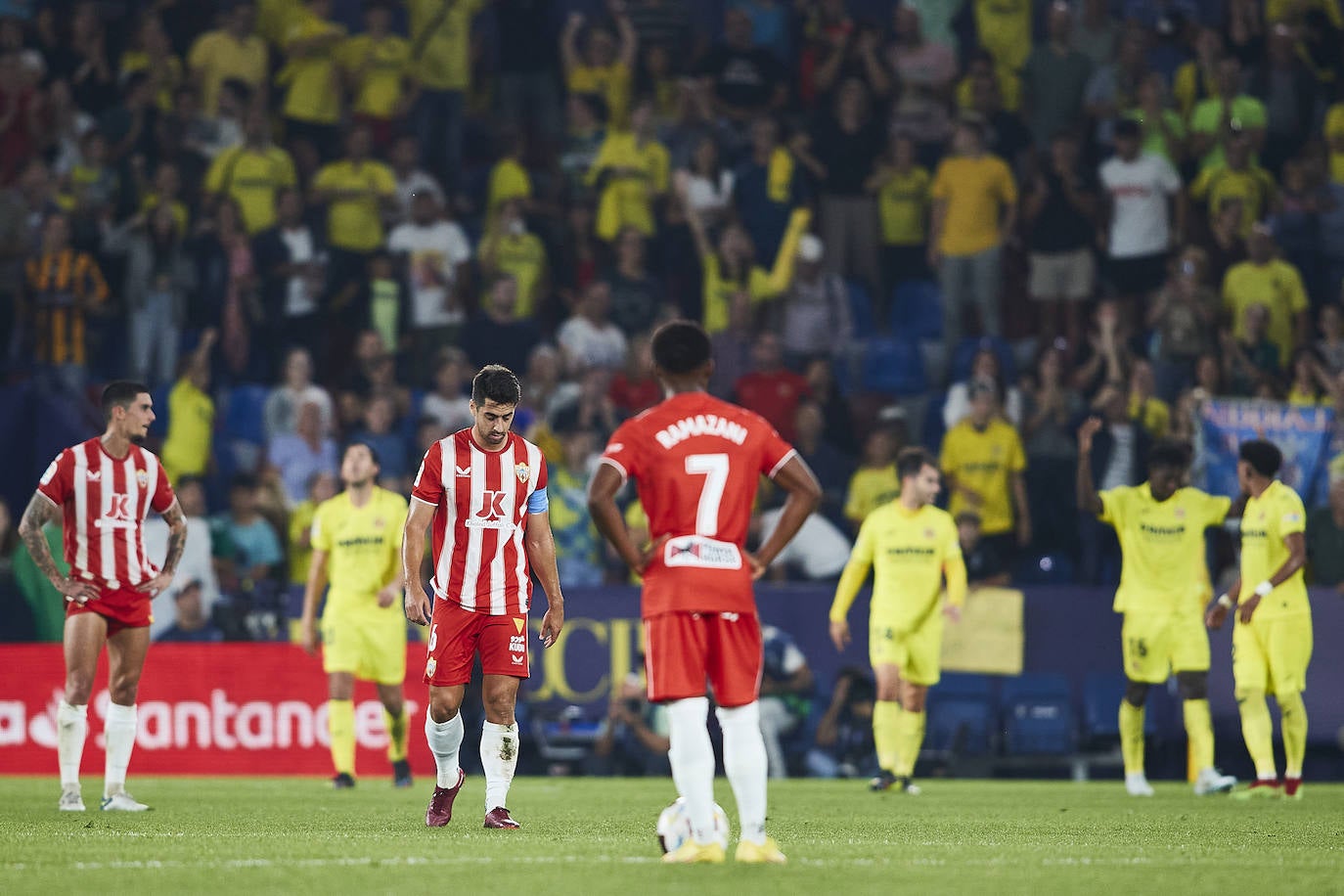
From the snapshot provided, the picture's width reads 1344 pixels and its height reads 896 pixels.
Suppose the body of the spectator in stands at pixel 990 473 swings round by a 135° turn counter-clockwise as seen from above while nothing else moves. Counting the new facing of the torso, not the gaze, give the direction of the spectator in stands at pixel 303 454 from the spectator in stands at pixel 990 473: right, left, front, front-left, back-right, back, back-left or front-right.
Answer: back-left

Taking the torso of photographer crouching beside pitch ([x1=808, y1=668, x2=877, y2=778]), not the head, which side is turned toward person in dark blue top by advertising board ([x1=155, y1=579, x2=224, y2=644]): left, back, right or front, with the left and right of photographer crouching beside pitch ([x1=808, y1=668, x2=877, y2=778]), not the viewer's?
right

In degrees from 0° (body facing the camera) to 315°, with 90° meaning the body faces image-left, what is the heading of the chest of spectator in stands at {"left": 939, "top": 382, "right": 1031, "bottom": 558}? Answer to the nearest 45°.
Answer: approximately 0°

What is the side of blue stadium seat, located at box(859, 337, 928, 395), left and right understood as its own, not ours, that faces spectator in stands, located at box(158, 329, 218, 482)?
right

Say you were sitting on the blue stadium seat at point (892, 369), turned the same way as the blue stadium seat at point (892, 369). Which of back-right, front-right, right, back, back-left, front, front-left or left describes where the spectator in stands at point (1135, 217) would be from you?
left

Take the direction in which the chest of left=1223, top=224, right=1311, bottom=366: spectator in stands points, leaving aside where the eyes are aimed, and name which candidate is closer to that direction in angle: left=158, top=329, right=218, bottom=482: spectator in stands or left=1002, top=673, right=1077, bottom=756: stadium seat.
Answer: the stadium seat

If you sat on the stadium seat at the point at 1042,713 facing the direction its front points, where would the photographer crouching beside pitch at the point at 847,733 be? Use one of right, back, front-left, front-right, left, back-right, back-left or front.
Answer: right

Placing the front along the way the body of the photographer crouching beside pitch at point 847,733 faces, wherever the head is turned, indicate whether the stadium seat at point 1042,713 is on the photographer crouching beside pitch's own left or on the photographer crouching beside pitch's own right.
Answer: on the photographer crouching beside pitch's own left

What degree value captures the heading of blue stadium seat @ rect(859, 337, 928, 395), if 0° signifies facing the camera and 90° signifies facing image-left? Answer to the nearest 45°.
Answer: approximately 0°
